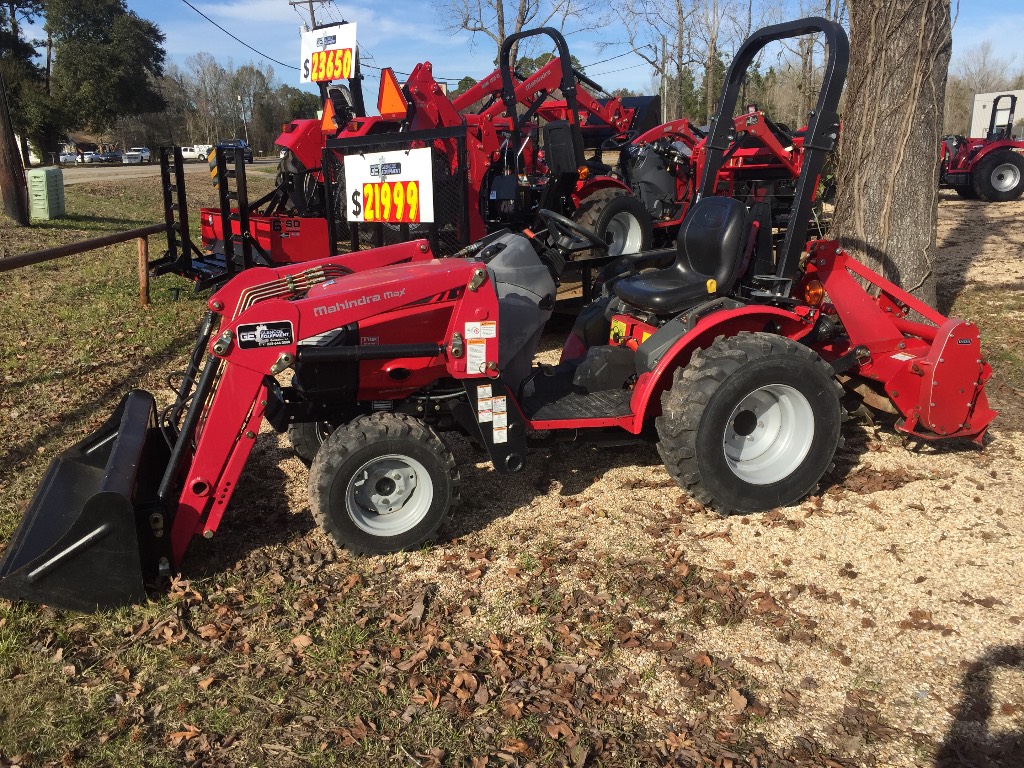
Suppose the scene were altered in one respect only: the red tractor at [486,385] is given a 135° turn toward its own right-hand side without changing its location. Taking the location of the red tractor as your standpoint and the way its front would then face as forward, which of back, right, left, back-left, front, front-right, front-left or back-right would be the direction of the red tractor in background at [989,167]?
front

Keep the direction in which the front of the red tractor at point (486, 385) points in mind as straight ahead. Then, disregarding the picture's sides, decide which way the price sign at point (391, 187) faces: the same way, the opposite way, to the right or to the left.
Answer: to the left

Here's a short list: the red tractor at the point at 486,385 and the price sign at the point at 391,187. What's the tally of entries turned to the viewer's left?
1

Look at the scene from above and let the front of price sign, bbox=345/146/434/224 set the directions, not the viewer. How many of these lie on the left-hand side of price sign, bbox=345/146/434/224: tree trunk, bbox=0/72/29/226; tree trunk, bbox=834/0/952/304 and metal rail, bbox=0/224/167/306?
1

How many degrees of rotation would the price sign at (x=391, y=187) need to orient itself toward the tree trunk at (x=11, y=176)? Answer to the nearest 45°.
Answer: approximately 135° to its right

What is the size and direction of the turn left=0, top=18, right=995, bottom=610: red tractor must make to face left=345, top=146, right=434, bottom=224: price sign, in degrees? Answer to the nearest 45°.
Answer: approximately 90° to its right

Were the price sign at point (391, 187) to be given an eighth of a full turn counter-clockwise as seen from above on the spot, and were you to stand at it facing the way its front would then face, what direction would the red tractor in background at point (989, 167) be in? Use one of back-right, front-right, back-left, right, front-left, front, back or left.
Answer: left

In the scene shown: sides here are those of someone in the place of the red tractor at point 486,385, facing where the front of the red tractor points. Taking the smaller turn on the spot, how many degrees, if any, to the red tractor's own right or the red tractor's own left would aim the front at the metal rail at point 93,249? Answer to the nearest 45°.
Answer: approximately 45° to the red tractor's own right

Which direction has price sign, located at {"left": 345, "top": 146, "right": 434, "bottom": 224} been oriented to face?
toward the camera

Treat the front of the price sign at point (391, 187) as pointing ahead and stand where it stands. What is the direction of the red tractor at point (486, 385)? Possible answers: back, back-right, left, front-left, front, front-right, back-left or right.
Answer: front

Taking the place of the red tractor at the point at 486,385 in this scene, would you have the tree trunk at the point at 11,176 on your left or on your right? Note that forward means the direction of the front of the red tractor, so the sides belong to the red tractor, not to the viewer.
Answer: on your right

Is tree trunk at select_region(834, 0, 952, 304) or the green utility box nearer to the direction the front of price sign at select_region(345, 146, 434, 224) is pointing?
the tree trunk

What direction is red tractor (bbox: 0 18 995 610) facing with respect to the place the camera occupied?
facing to the left of the viewer
